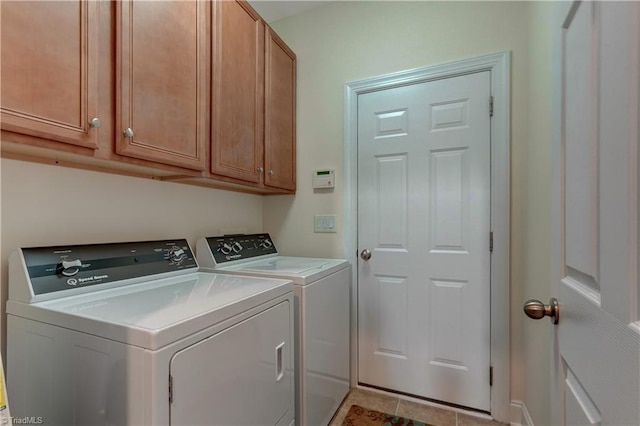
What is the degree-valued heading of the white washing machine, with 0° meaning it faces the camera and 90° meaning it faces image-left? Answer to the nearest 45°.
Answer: approximately 315°

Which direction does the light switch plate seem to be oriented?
toward the camera

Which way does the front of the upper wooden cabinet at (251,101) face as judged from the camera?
facing the viewer and to the right of the viewer

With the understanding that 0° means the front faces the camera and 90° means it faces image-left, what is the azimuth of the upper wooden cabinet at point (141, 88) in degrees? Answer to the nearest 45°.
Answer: approximately 315°
